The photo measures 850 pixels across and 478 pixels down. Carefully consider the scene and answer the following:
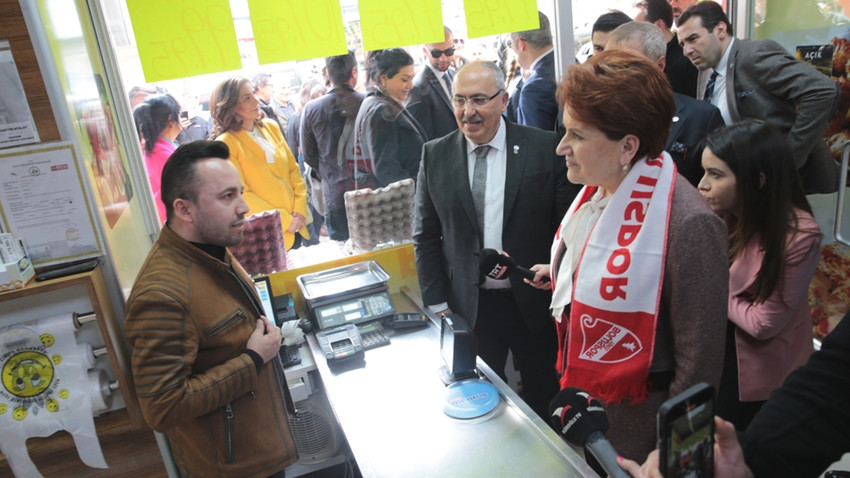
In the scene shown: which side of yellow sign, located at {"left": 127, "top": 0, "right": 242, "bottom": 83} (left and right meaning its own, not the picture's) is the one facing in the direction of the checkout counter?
back

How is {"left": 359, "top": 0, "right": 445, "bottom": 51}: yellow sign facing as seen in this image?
away from the camera

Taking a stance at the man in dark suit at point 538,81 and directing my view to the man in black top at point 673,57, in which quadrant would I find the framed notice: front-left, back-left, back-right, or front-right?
back-right

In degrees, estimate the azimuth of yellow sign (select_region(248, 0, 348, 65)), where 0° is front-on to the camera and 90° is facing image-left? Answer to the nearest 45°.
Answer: approximately 180°

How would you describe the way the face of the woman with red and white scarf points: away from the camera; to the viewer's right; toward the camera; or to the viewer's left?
to the viewer's left

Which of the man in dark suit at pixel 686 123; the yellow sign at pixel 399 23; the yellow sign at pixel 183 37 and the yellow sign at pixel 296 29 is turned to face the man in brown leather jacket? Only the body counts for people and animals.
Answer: the man in dark suit

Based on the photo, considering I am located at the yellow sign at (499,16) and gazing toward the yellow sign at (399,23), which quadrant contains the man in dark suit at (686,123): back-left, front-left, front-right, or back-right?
back-left

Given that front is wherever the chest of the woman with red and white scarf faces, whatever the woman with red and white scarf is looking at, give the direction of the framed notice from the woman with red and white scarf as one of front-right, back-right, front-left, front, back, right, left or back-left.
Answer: front-right

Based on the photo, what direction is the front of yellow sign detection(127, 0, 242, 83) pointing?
away from the camera

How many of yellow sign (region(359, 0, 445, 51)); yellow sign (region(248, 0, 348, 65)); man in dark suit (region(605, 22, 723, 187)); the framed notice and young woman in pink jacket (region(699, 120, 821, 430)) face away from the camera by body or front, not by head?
2

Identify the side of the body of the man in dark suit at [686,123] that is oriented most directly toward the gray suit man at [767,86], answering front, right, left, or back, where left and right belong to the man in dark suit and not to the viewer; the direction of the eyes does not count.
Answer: back
